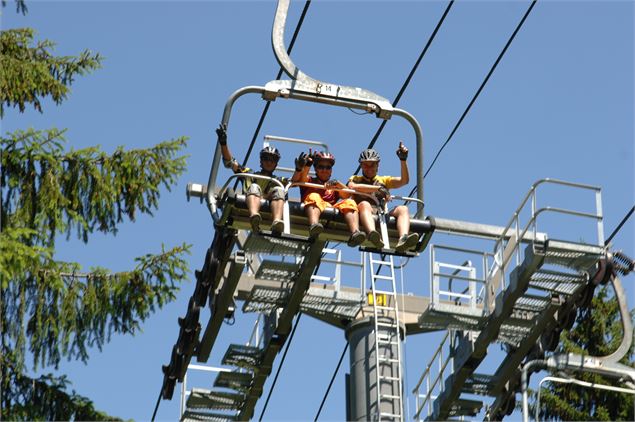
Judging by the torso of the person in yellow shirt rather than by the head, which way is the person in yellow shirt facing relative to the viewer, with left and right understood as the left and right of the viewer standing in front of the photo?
facing the viewer

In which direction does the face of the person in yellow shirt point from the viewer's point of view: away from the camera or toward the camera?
toward the camera

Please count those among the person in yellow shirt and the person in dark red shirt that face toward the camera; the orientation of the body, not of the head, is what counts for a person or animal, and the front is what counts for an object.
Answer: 2

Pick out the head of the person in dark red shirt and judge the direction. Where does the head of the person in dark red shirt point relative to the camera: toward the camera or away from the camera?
toward the camera

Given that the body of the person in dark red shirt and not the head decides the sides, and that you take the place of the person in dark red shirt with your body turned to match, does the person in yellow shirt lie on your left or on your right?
on your left

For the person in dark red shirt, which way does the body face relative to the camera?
toward the camera

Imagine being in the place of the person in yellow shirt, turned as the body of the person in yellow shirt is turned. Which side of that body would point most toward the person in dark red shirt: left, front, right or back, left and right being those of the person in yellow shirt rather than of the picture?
right

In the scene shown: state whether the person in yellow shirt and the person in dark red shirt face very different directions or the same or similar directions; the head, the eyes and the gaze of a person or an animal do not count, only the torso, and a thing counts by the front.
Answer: same or similar directions
